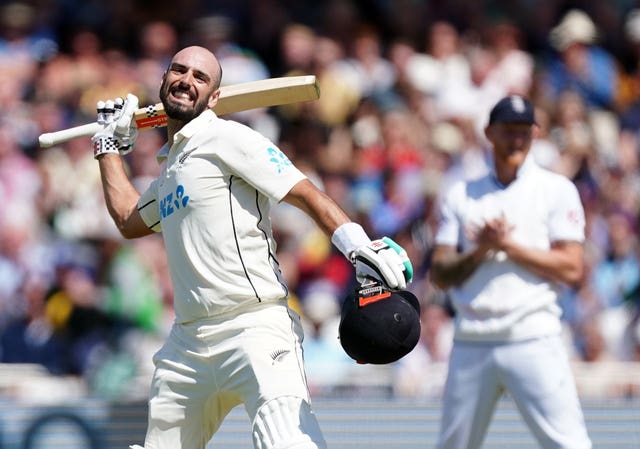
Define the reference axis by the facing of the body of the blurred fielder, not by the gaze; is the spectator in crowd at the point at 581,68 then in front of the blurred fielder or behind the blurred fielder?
behind

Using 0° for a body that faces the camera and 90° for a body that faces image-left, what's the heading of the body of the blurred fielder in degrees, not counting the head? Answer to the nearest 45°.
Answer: approximately 0°
